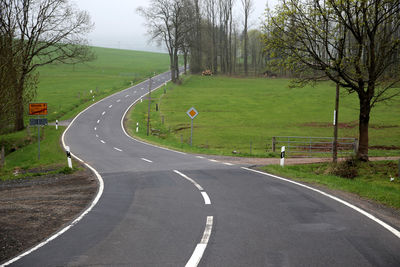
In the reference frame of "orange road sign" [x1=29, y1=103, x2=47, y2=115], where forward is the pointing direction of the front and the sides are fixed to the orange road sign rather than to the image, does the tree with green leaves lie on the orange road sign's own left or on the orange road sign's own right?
on the orange road sign's own left

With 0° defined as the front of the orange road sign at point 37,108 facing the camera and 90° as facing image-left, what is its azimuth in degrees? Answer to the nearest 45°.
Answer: approximately 0°
